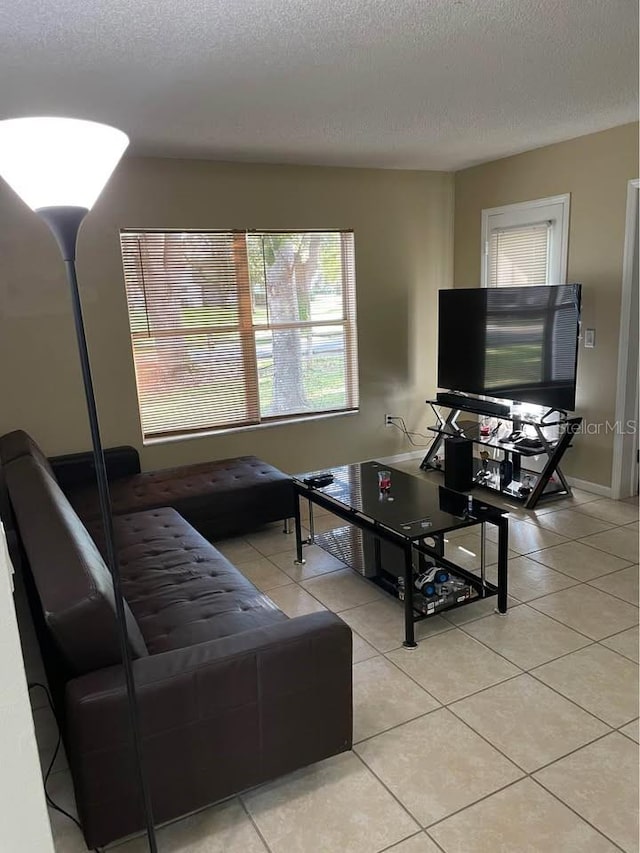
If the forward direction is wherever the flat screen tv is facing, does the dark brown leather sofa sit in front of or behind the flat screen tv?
in front

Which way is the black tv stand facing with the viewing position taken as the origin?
facing the viewer and to the left of the viewer

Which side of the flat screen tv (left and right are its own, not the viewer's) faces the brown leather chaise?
front

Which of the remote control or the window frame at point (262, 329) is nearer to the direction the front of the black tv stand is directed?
the remote control

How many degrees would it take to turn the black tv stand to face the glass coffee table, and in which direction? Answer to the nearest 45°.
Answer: approximately 45° to its left

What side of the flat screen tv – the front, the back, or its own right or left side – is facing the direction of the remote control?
front

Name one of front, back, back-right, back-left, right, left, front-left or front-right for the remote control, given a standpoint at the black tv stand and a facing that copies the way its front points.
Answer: front

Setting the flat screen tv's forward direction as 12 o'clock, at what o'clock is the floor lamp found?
The floor lamp is roughly at 11 o'clock from the flat screen tv.

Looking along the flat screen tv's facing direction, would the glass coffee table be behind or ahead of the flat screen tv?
ahead
